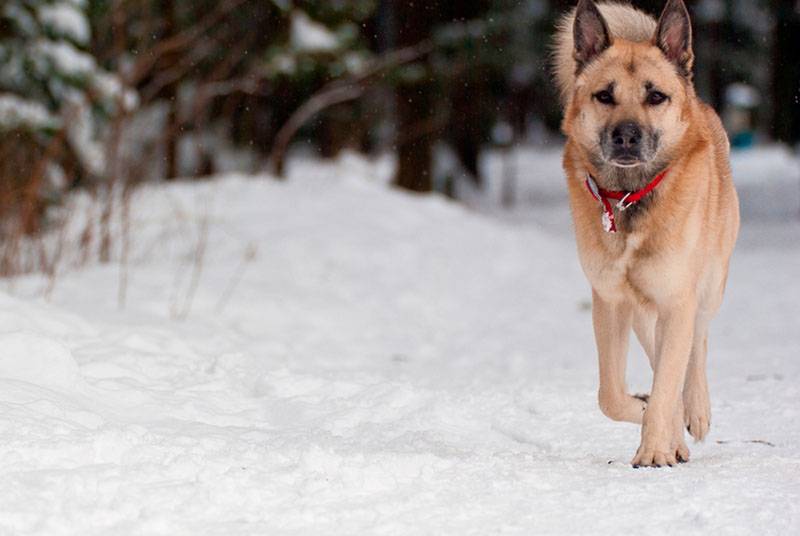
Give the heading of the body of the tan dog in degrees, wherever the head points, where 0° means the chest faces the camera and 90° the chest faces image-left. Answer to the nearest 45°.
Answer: approximately 0°

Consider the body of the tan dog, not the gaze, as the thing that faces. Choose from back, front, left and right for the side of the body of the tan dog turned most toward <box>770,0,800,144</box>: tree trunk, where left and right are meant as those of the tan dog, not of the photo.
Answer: back

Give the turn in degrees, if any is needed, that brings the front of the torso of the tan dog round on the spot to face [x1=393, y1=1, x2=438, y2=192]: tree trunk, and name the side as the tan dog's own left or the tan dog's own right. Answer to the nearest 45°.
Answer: approximately 180°

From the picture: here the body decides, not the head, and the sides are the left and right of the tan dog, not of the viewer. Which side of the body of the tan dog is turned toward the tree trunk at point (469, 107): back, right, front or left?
back

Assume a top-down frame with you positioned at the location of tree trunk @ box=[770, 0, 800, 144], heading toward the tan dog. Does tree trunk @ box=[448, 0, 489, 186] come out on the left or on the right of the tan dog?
right

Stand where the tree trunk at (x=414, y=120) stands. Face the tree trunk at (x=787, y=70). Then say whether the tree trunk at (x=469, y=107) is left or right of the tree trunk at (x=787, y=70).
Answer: left
